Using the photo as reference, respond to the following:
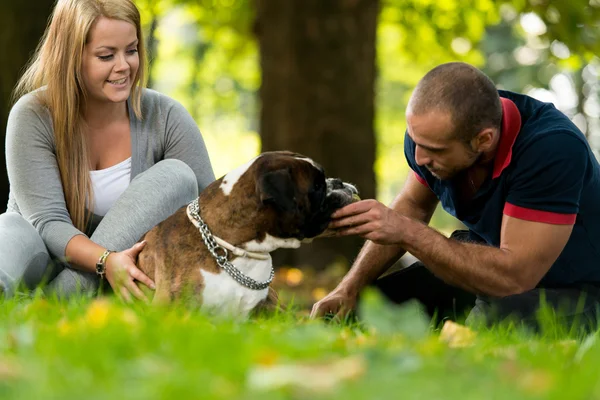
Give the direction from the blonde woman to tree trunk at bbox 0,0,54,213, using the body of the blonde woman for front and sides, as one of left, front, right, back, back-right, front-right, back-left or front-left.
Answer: back-left

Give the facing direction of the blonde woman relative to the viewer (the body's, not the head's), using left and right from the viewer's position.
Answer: facing the viewer and to the right of the viewer

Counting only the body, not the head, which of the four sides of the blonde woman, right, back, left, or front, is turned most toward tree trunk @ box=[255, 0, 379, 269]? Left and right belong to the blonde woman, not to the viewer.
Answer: left

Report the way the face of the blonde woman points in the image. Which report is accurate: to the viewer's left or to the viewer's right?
to the viewer's right

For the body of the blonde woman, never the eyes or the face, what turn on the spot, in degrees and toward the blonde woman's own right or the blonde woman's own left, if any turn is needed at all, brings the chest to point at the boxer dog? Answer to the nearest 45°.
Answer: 0° — they already face it

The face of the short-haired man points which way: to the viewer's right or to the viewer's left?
to the viewer's left

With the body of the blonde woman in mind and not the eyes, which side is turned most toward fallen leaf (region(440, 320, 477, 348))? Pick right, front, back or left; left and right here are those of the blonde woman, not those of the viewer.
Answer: front

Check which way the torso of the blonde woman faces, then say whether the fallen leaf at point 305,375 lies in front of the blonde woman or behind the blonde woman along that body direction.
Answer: in front

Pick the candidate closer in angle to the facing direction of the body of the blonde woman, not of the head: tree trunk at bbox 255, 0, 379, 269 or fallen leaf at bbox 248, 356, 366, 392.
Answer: the fallen leaf

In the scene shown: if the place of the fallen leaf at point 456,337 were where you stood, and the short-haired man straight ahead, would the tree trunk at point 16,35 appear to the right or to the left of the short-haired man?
left

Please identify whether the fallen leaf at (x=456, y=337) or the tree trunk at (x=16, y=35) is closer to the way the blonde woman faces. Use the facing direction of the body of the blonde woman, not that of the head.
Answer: the fallen leaf

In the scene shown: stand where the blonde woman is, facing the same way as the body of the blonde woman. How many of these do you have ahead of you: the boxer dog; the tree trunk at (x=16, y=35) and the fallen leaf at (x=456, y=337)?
2
